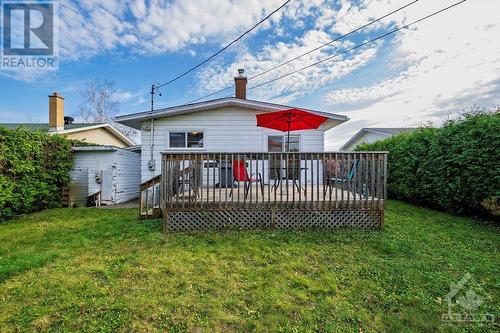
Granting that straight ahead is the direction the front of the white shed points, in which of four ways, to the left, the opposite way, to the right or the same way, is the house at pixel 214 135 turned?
the opposite way

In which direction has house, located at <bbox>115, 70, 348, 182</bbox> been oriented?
away from the camera

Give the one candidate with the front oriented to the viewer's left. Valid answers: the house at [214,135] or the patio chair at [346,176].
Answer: the patio chair

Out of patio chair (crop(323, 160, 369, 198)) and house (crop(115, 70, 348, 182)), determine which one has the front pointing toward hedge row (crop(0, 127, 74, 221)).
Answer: the patio chair

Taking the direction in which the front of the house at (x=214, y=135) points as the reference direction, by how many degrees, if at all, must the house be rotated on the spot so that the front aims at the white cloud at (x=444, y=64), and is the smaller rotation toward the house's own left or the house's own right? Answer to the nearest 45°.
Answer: approximately 90° to the house's own right

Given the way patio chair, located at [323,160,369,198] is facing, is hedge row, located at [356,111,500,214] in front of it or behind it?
behind

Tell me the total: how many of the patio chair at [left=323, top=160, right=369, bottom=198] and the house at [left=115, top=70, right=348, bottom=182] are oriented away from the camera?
1

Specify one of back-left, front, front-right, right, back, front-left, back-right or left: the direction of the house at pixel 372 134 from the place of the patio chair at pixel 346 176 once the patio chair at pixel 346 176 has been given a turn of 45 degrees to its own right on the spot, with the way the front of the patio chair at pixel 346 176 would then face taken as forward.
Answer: front-right

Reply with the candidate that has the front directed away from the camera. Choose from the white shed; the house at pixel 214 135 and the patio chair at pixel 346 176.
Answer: the house

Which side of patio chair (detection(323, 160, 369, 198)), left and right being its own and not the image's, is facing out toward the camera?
left

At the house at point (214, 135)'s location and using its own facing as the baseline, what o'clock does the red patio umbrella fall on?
The red patio umbrella is roughly at 5 o'clock from the house.

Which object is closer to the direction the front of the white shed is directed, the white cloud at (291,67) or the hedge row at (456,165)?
the hedge row

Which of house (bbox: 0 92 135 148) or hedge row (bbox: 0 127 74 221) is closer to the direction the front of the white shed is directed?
the hedge row

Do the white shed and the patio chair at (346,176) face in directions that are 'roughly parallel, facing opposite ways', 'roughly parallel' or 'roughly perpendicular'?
roughly perpendicular

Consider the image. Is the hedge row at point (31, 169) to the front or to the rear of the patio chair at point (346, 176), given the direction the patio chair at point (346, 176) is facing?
to the front
